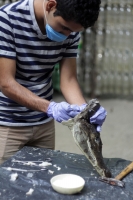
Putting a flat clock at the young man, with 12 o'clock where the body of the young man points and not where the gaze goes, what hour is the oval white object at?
The oval white object is roughly at 1 o'clock from the young man.

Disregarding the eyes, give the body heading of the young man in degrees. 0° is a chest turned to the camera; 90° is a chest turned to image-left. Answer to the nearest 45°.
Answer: approximately 315°

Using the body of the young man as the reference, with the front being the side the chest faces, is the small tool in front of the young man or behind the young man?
in front
